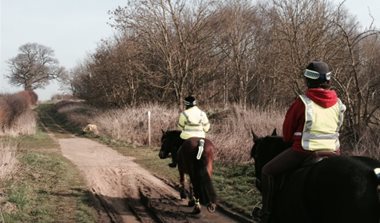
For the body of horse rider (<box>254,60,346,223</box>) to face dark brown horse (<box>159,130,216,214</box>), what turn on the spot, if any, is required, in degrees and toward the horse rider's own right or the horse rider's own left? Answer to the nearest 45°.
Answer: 0° — they already face it

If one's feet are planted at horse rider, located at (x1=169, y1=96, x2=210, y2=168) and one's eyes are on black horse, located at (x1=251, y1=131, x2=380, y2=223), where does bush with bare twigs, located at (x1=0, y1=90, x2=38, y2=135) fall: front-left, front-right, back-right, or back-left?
back-right

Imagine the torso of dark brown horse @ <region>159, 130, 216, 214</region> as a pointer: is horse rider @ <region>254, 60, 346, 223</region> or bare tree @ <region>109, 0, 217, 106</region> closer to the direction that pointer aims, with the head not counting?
the bare tree

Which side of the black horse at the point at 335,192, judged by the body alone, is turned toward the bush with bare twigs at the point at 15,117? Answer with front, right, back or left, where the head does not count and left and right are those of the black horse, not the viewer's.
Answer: front

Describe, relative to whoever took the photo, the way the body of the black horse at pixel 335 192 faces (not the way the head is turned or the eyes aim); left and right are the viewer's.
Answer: facing away from the viewer and to the left of the viewer

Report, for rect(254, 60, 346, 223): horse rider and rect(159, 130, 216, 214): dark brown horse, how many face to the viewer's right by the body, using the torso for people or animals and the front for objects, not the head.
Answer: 0

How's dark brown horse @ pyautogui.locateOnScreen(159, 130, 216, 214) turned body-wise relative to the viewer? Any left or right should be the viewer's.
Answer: facing away from the viewer and to the left of the viewer

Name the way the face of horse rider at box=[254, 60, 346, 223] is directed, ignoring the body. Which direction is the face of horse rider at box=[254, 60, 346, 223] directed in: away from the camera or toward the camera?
away from the camera

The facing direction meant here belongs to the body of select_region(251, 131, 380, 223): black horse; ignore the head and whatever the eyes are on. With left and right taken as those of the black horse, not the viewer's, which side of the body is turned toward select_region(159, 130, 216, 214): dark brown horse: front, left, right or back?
front

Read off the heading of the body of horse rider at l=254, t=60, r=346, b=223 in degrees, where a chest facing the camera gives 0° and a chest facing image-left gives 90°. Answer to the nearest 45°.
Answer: approximately 135°

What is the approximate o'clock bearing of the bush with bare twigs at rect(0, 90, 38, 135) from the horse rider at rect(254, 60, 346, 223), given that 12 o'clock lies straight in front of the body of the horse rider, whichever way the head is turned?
The bush with bare twigs is roughly at 12 o'clock from the horse rider.
